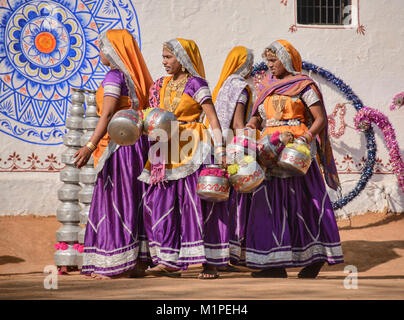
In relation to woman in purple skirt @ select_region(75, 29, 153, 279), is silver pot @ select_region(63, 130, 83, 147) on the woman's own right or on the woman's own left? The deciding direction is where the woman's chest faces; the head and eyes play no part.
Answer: on the woman's own right

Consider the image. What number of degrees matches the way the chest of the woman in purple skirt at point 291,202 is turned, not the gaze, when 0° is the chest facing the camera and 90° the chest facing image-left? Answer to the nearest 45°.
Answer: approximately 45°

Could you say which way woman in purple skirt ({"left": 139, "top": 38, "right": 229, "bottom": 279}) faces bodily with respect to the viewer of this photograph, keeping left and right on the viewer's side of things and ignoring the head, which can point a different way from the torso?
facing the viewer and to the left of the viewer

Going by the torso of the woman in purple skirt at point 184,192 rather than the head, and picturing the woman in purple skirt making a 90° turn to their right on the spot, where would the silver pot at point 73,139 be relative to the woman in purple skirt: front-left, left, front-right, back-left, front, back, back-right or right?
front

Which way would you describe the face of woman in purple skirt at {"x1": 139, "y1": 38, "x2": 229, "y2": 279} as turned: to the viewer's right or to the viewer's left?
to the viewer's left

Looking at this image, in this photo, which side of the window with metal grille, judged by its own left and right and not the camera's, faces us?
front

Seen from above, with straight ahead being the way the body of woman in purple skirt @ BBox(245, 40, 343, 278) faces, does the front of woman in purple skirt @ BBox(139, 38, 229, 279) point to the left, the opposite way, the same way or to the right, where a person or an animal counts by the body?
the same way

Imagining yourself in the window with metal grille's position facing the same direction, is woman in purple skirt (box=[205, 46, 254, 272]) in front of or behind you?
in front

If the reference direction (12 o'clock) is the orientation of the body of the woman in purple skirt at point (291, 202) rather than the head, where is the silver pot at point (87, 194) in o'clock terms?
The silver pot is roughly at 2 o'clock from the woman in purple skirt.

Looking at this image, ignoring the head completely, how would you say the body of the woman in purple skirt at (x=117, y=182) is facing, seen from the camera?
to the viewer's left

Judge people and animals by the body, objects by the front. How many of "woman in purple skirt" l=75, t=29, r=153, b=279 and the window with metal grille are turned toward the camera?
1
